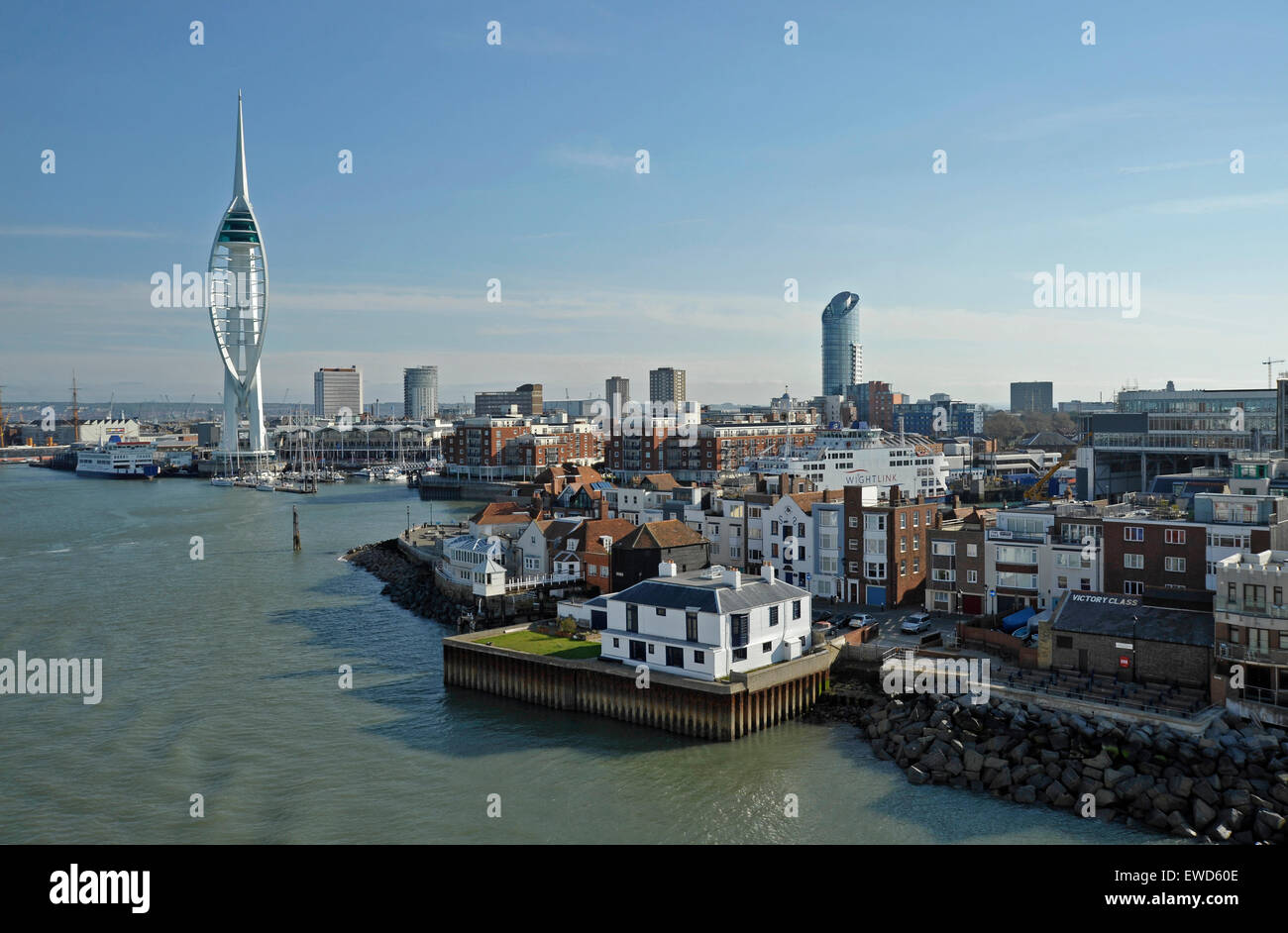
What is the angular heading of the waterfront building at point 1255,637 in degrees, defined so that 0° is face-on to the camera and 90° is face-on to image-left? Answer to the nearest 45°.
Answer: approximately 0°

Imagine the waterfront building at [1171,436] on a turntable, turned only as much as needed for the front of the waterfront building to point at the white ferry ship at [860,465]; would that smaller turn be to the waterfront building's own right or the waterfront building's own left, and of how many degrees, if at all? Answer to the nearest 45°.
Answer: approximately 45° to the waterfront building's own right

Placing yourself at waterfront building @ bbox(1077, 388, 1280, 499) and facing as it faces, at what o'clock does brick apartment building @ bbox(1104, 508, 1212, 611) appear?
The brick apartment building is roughly at 12 o'clock from the waterfront building.

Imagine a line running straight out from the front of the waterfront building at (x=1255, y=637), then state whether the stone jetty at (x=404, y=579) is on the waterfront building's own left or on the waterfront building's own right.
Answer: on the waterfront building's own right

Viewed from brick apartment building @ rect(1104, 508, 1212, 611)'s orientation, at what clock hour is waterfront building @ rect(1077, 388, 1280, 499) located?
The waterfront building is roughly at 6 o'clock from the brick apartment building.

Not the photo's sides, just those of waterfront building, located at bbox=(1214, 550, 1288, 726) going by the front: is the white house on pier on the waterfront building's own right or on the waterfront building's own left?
on the waterfront building's own right

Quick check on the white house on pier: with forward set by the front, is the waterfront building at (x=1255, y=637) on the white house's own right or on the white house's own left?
on the white house's own left
